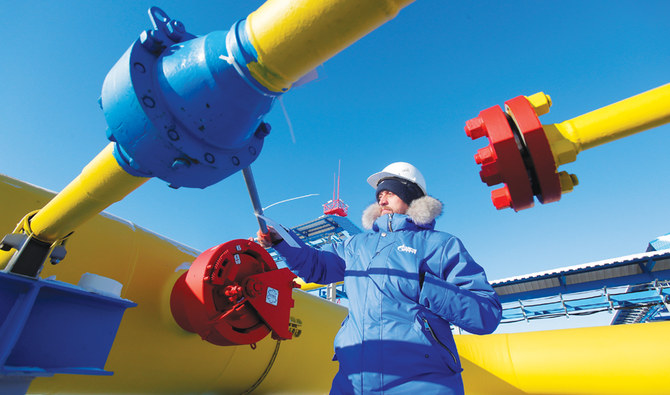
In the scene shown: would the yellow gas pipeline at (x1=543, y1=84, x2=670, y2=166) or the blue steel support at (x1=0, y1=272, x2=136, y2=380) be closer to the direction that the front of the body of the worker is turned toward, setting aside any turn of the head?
the blue steel support

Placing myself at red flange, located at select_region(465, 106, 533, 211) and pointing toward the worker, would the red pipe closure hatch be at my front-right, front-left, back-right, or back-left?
front-left

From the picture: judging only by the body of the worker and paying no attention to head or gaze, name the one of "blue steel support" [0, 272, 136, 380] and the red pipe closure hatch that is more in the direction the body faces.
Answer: the blue steel support

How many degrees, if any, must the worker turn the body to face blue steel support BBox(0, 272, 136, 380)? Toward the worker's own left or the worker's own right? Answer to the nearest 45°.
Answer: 0° — they already face it

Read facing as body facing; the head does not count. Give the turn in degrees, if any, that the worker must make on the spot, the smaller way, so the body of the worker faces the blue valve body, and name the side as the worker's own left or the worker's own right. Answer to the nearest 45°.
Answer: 0° — they already face it

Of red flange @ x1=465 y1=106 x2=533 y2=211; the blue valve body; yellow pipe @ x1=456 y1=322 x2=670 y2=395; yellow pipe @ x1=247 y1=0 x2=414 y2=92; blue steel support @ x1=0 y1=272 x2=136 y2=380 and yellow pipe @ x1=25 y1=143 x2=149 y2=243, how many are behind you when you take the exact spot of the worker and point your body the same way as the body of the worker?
1

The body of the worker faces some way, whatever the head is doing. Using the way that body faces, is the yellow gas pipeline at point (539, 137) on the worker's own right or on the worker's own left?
on the worker's own left

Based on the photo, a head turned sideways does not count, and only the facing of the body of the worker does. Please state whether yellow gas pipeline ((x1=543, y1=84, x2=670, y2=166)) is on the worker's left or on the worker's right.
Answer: on the worker's left

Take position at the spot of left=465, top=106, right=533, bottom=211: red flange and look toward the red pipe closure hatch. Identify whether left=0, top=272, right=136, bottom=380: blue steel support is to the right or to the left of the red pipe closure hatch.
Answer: left

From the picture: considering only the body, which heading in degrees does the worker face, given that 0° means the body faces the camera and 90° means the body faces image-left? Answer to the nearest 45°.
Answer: approximately 45°
